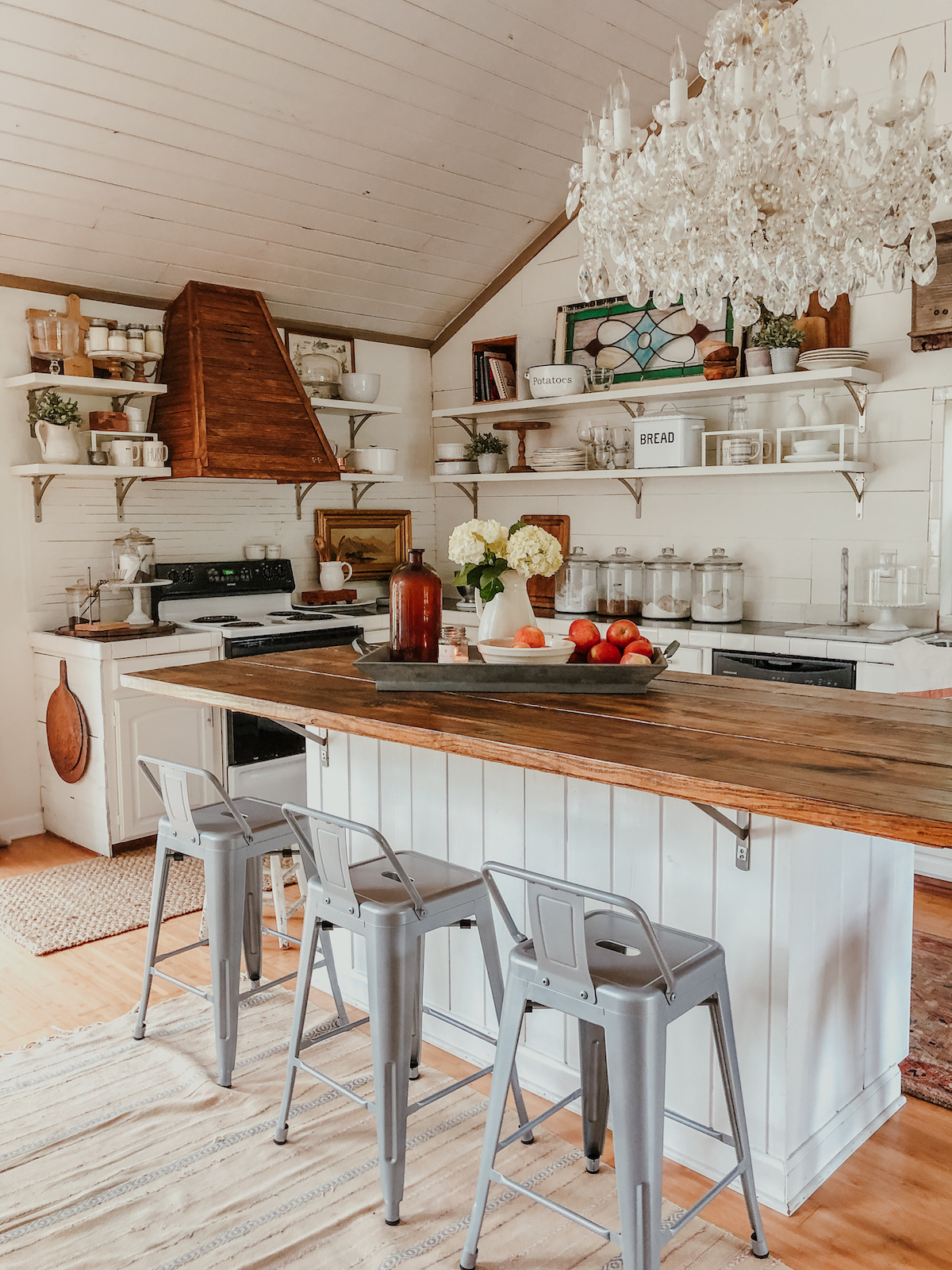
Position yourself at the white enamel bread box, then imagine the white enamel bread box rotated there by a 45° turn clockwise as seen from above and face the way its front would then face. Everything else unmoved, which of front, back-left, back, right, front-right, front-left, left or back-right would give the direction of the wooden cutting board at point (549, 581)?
front-right

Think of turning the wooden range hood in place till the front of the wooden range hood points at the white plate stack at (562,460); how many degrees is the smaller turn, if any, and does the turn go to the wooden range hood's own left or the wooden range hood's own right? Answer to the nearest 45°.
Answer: approximately 45° to the wooden range hood's own left

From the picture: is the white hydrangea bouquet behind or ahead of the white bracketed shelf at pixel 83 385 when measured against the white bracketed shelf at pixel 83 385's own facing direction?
ahead

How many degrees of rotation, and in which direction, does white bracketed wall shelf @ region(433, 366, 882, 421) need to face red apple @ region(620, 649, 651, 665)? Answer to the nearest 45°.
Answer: approximately 45° to its left

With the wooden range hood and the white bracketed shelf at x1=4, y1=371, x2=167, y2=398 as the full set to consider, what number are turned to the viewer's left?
0

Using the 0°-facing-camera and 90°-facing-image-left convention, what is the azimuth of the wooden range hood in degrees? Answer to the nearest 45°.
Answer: approximately 315°

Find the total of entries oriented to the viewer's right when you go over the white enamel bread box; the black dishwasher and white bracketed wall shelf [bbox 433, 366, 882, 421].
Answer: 0

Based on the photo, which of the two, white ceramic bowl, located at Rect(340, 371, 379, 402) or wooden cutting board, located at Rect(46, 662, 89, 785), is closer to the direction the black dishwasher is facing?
the wooden cutting board

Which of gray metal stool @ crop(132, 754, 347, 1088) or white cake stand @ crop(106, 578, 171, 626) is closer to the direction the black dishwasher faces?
the gray metal stool

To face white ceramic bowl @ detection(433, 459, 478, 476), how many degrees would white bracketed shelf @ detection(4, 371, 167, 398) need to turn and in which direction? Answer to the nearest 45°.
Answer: approximately 45° to its left

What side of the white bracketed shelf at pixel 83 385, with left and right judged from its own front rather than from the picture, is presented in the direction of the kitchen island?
front

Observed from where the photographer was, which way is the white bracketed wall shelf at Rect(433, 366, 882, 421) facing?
facing the viewer and to the left of the viewer

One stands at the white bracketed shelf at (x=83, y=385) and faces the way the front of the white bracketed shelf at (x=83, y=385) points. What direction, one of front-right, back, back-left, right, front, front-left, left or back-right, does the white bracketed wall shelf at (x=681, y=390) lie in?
front-left

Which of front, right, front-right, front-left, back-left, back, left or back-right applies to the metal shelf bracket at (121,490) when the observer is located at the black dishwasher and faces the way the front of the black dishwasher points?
front-right

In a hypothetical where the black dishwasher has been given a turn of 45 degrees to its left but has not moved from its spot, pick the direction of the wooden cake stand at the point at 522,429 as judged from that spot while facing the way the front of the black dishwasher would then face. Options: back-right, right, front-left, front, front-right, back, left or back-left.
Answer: back-right

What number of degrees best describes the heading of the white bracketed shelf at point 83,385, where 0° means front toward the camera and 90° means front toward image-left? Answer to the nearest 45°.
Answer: approximately 315°
